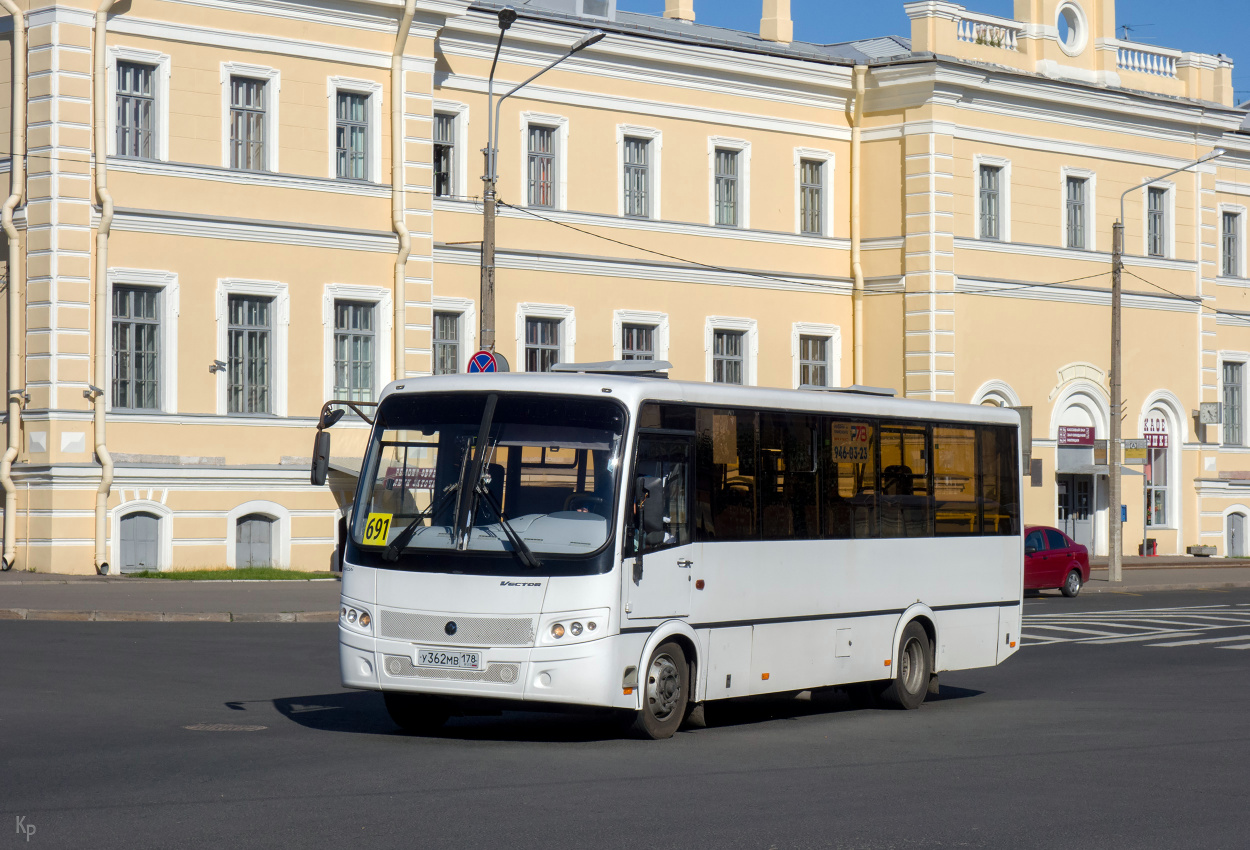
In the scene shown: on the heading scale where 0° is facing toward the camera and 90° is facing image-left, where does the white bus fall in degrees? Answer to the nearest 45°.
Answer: approximately 45°

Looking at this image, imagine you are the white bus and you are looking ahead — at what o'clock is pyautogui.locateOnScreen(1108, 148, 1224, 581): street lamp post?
The street lamp post is roughly at 5 o'clock from the white bus.

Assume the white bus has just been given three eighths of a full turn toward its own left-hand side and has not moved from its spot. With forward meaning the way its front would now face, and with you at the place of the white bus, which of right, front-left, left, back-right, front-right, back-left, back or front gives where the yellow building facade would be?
left

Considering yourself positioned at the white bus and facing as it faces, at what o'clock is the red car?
The red car is roughly at 5 o'clock from the white bus.

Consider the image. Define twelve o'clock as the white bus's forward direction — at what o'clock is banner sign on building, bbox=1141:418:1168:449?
The banner sign on building is roughly at 5 o'clock from the white bus.

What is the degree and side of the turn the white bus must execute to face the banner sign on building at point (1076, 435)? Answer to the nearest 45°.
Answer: approximately 135° to its right
